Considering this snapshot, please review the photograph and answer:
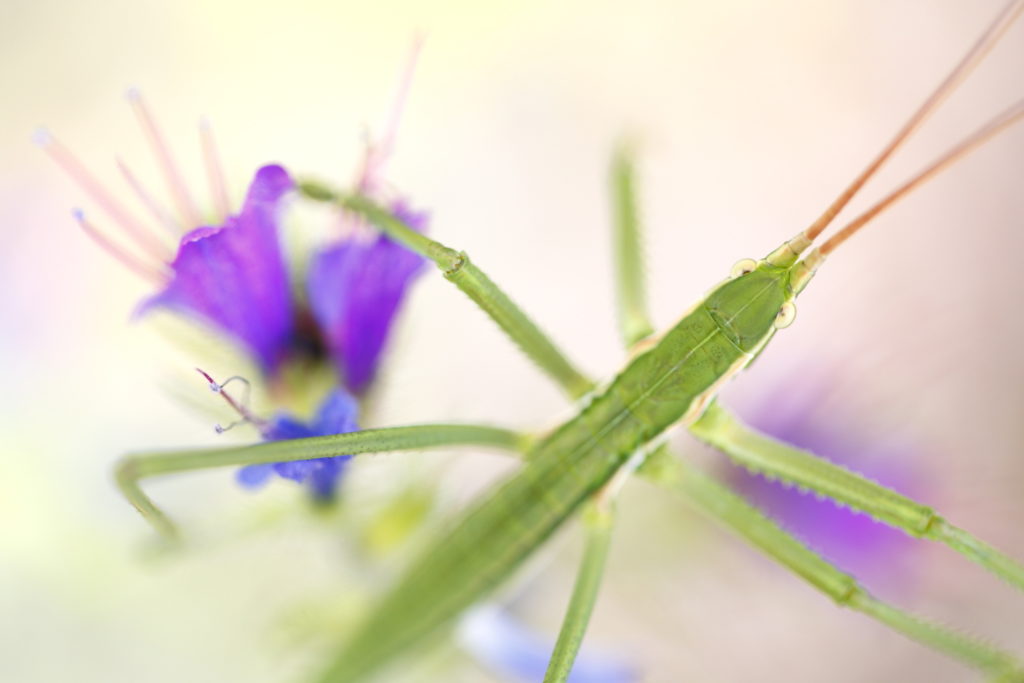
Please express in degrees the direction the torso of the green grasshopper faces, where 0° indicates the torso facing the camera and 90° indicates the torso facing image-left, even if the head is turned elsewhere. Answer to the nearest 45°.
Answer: approximately 225°
